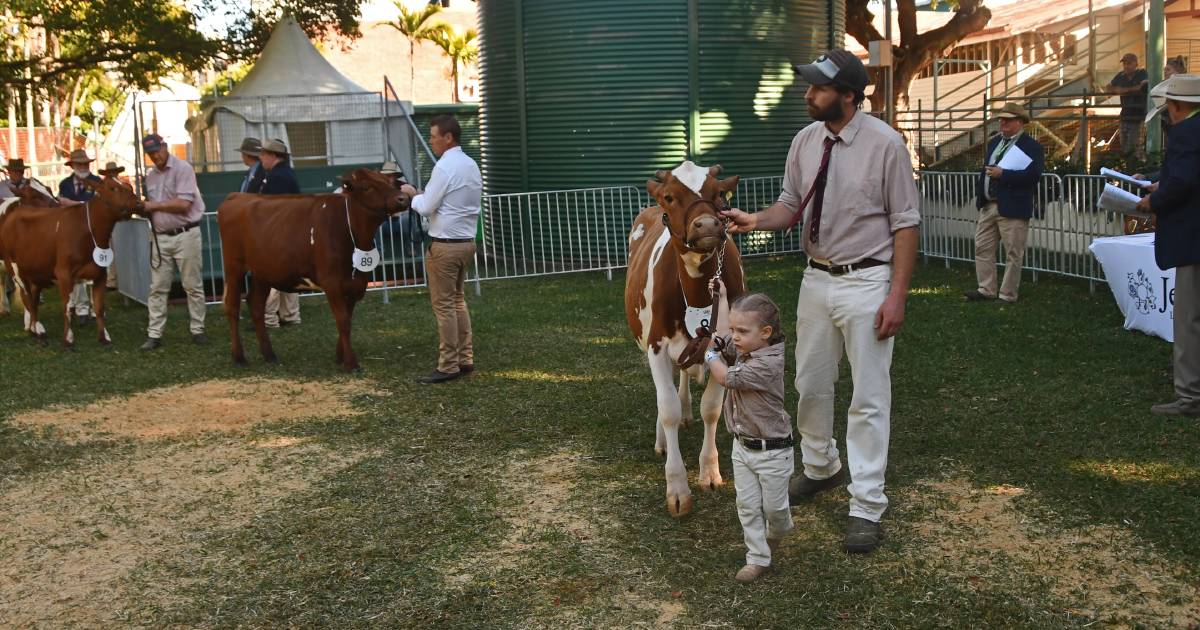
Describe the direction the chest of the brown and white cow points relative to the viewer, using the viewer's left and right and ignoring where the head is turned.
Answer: facing the viewer and to the right of the viewer

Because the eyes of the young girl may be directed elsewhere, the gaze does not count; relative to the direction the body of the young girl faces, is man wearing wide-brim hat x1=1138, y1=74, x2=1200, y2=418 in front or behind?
behind

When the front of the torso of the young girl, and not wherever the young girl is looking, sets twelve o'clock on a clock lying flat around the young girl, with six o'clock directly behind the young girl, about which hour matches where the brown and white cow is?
The brown and white cow is roughly at 4 o'clock from the young girl.

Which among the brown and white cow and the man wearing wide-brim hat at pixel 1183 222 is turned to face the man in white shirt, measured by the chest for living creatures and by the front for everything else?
the man wearing wide-brim hat

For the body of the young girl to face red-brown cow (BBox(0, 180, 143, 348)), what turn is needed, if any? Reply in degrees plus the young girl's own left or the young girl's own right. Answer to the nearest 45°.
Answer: approximately 90° to the young girl's own right

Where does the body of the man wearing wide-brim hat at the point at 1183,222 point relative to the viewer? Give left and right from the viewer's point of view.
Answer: facing to the left of the viewer

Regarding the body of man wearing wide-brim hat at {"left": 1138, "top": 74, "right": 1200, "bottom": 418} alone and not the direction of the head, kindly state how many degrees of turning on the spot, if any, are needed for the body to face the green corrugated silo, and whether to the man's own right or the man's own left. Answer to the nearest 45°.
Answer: approximately 45° to the man's own right

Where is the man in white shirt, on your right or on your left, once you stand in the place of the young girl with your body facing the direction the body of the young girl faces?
on your right

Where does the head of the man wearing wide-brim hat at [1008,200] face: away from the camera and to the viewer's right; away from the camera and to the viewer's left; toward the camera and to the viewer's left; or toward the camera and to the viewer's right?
toward the camera and to the viewer's left

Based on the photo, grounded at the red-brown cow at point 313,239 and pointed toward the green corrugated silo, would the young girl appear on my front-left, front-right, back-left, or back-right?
back-right

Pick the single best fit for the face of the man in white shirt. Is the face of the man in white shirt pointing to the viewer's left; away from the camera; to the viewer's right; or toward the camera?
to the viewer's left

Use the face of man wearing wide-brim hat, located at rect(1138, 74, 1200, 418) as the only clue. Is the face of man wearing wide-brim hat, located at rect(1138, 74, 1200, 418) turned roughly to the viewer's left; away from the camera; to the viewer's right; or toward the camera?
to the viewer's left

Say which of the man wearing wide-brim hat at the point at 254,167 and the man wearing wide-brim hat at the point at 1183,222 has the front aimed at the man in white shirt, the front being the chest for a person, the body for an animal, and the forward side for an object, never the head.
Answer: the man wearing wide-brim hat at the point at 1183,222

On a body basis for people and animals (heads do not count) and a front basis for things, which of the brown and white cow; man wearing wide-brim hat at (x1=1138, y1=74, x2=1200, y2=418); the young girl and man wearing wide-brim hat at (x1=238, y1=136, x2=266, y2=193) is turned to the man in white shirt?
man wearing wide-brim hat at (x1=1138, y1=74, x2=1200, y2=418)

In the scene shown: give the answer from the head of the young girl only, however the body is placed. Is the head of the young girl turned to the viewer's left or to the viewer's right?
to the viewer's left
